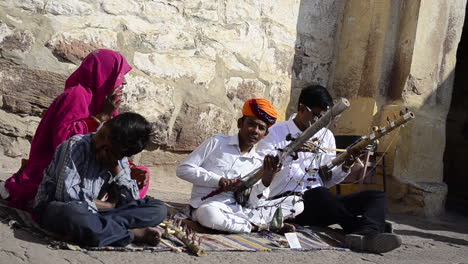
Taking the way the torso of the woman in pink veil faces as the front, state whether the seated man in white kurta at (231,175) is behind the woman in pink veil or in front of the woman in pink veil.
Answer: in front

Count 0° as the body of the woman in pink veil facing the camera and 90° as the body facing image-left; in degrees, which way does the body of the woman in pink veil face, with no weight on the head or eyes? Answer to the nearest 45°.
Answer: approximately 270°

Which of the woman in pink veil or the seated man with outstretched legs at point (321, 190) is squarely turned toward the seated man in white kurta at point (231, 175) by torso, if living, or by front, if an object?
the woman in pink veil

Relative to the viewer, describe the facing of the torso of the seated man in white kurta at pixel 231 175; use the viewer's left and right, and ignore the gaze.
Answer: facing the viewer and to the right of the viewer

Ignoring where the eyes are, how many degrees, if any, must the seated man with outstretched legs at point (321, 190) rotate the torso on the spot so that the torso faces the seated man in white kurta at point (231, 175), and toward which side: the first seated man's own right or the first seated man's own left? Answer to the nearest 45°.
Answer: approximately 90° to the first seated man's own right

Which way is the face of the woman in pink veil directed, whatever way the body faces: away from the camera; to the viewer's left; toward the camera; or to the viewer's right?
to the viewer's right

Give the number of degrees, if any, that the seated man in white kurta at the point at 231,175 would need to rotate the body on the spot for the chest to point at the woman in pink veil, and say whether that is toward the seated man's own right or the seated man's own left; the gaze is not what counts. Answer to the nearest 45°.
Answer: approximately 135° to the seated man's own right

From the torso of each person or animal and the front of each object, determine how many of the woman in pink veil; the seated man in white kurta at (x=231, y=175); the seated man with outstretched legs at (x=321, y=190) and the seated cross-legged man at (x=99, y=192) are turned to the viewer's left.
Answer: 0

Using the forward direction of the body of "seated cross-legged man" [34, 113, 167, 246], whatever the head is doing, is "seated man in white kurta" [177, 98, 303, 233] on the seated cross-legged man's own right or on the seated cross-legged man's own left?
on the seated cross-legged man's own left
